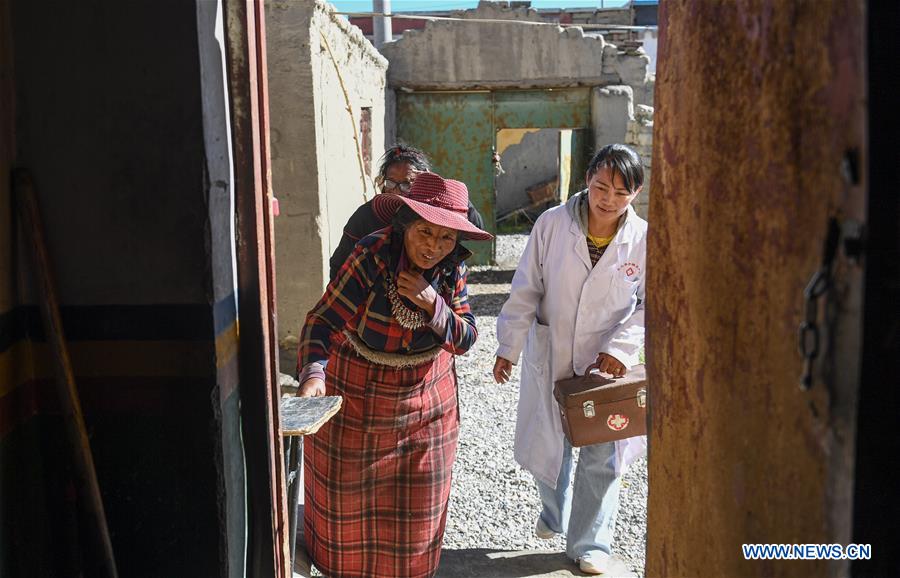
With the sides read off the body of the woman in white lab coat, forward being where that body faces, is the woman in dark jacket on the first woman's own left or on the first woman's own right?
on the first woman's own right

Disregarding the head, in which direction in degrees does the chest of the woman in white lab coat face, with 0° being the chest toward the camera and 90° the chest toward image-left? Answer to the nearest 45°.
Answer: approximately 0°

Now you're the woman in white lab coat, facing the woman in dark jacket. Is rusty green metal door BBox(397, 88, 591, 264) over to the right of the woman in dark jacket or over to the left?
right

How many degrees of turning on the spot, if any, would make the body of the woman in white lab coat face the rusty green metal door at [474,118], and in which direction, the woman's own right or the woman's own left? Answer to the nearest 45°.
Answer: approximately 180°
